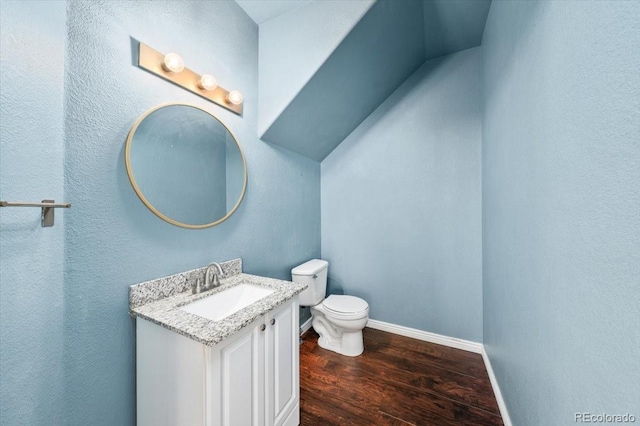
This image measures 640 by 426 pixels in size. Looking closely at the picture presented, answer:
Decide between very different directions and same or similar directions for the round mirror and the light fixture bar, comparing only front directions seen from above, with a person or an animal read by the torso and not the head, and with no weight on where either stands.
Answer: same or similar directions

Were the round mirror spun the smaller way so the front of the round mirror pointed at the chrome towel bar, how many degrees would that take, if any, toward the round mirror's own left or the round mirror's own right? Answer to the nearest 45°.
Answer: approximately 90° to the round mirror's own right

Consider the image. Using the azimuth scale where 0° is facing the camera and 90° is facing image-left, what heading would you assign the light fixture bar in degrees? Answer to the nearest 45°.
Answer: approximately 315°

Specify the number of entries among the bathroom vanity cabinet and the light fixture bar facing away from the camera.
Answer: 0

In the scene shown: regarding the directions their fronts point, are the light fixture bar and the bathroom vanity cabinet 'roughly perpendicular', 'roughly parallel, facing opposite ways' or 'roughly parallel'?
roughly parallel

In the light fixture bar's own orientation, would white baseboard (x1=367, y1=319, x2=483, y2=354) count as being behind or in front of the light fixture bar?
in front

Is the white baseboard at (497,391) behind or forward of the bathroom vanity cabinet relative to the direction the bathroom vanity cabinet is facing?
forward

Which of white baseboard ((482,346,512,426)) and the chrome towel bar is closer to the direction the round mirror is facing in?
the white baseboard

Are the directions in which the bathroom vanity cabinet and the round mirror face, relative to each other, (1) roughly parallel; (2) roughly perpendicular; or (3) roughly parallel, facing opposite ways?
roughly parallel

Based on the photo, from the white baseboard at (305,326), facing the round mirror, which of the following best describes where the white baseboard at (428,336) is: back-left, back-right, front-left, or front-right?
back-left

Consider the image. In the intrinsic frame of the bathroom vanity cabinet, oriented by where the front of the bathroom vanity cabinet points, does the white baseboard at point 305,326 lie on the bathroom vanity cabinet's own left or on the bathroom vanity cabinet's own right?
on the bathroom vanity cabinet's own left

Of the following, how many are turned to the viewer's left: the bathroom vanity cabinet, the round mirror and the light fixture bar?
0

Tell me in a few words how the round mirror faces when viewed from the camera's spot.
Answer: facing the viewer and to the right of the viewer
